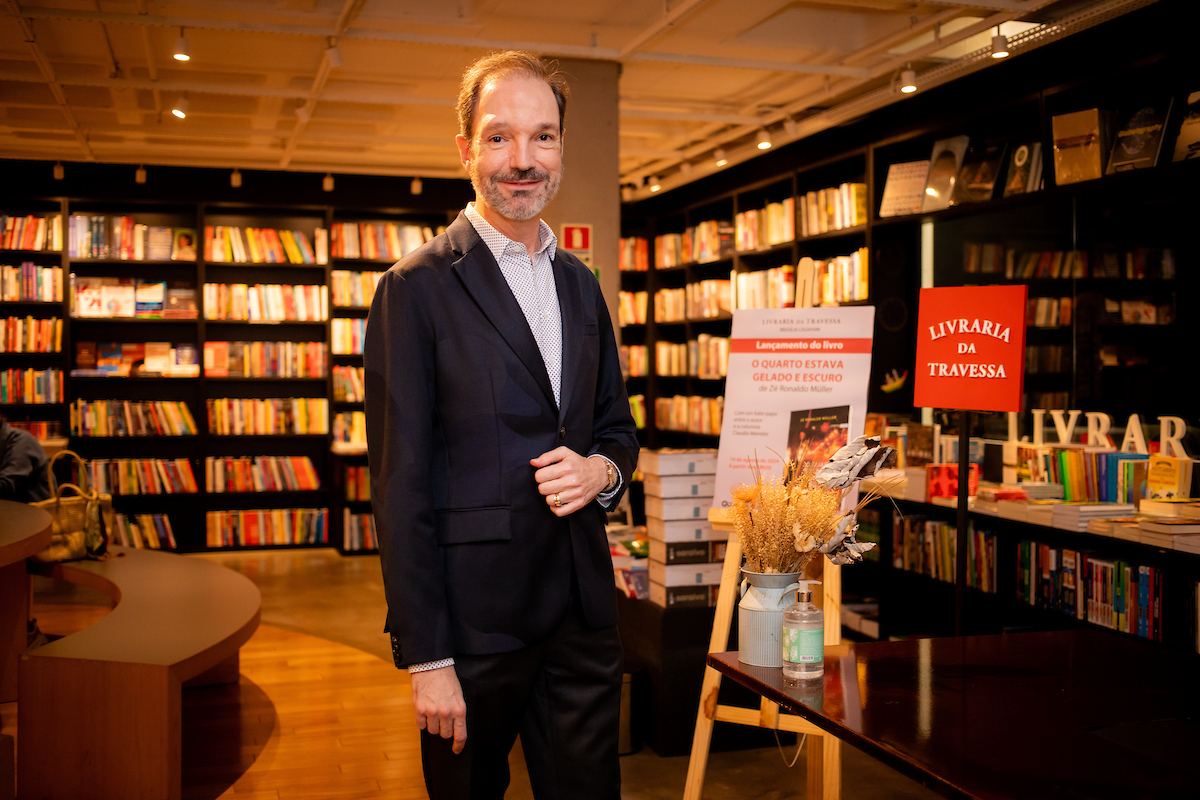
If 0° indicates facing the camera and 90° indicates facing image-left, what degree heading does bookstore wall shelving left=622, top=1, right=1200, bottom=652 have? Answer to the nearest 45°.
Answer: approximately 45°

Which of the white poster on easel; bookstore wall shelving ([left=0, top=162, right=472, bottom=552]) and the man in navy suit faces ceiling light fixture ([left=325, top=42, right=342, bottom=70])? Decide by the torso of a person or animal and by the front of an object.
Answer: the bookstore wall shelving

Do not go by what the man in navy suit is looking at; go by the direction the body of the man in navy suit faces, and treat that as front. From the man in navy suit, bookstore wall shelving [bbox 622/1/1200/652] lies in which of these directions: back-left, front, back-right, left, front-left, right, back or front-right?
left

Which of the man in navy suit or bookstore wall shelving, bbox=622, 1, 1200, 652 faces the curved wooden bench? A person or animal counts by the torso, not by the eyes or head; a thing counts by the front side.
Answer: the bookstore wall shelving

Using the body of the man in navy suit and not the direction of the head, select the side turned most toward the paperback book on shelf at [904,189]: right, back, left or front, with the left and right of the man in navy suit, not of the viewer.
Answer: left

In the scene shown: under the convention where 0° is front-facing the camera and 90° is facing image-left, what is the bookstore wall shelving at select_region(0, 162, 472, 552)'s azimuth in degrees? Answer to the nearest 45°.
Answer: approximately 0°

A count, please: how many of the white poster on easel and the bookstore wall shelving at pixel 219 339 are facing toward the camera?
2

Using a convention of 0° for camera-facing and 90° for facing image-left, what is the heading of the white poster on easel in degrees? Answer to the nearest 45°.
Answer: approximately 0°

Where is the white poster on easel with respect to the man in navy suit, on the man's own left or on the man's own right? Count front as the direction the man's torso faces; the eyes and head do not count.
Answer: on the man's own left

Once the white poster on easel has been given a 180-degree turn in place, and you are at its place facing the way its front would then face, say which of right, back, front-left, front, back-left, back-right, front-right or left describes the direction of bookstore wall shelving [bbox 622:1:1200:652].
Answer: front-right

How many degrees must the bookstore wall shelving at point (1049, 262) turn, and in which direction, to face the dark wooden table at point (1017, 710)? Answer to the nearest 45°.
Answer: approximately 45° to its left

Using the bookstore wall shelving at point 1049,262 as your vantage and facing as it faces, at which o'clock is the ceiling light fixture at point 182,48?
The ceiling light fixture is roughly at 1 o'clock from the bookstore wall shelving.
